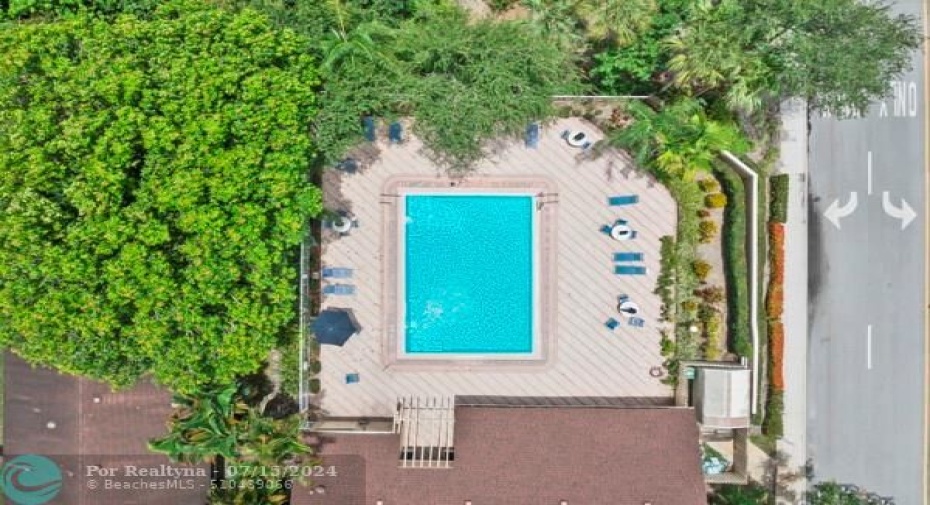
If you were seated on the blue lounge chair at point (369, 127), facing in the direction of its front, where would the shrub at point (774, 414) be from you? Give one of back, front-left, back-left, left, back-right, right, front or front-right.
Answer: left

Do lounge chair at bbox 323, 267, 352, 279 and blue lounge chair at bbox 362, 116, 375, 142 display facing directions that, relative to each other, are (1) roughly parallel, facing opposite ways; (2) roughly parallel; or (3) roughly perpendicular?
roughly perpendicular

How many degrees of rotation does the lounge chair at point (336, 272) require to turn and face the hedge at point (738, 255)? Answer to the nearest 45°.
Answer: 0° — it already faces it

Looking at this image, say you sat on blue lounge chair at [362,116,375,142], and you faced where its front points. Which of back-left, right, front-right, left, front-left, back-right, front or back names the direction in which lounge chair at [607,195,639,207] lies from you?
left

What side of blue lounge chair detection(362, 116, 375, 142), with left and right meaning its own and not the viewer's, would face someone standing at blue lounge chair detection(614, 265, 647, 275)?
left

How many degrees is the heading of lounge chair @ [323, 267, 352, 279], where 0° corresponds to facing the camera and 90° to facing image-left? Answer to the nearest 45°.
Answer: approximately 270°

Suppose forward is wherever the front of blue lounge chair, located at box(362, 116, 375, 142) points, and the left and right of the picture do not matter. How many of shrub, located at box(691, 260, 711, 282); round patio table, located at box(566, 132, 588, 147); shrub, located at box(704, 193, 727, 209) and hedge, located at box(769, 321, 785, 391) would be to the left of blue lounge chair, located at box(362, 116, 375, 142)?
4

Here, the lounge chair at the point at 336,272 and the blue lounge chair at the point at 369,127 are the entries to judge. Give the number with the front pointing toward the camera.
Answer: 1

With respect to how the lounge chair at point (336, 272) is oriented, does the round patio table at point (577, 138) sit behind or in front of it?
in front

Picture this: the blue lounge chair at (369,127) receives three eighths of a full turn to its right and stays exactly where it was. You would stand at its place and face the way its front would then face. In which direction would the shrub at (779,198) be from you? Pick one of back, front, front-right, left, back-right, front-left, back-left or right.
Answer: back-right

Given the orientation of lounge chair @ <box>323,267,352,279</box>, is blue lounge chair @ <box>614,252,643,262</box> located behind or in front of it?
in front
